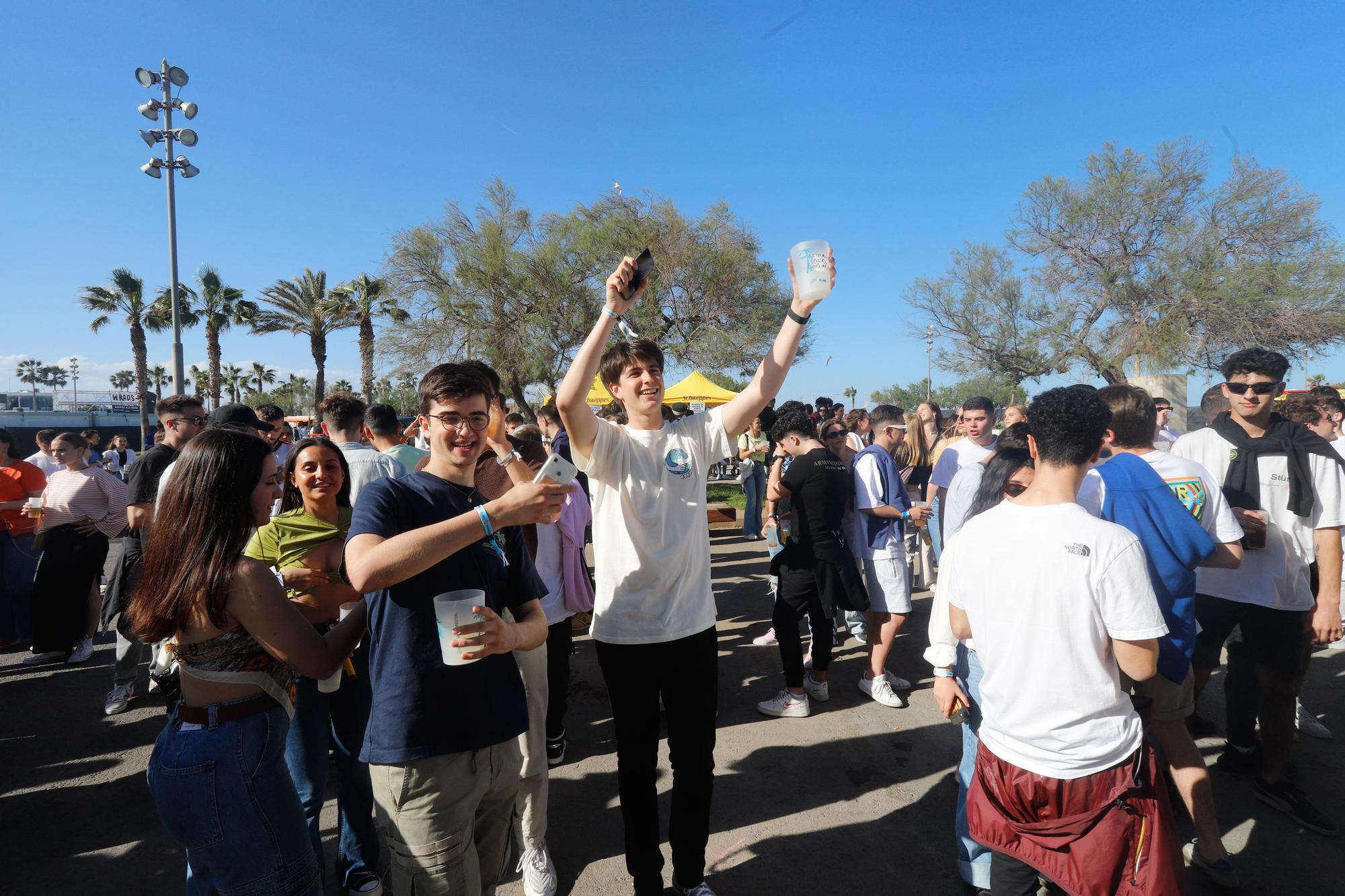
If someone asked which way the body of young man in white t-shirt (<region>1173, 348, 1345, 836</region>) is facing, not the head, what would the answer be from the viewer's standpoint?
toward the camera

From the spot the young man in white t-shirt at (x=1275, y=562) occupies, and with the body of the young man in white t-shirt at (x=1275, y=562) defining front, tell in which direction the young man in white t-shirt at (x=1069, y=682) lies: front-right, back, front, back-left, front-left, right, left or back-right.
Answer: front

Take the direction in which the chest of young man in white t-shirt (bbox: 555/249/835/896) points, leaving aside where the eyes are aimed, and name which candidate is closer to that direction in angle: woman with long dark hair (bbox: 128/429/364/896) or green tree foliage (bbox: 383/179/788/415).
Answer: the woman with long dark hair

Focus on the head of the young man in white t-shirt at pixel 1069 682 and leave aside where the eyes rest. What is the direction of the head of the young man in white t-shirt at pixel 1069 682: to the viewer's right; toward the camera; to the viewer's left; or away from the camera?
away from the camera

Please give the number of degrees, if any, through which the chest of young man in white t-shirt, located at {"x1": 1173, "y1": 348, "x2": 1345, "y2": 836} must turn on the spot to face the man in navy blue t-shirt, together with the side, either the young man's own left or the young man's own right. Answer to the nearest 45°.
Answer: approximately 45° to the young man's own right

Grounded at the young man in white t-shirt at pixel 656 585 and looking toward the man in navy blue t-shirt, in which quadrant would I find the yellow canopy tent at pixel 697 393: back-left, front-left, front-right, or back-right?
back-right

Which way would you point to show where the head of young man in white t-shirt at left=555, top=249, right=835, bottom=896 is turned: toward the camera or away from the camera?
toward the camera

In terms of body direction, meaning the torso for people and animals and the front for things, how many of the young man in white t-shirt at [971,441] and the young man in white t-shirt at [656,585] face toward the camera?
2

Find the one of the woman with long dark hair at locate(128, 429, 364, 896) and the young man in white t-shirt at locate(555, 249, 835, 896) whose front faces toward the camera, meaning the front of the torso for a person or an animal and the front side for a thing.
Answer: the young man in white t-shirt

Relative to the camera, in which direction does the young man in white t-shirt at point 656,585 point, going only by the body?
toward the camera

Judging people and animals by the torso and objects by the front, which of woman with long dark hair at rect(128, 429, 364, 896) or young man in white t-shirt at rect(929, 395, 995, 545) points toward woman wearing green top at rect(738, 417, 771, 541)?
the woman with long dark hair

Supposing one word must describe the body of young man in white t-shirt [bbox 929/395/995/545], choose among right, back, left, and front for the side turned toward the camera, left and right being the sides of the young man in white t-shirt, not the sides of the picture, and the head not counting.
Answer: front

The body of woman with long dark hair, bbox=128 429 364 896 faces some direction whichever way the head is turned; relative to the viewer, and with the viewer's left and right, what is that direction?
facing away from the viewer and to the right of the viewer

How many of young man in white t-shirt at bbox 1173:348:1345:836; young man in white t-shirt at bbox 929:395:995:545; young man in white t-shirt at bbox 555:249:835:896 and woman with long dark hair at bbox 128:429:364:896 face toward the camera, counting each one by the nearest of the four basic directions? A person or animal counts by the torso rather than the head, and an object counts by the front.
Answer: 3
